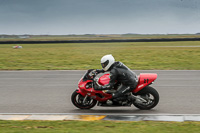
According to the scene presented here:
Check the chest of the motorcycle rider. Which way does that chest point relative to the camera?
to the viewer's left

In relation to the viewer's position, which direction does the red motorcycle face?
facing to the left of the viewer
